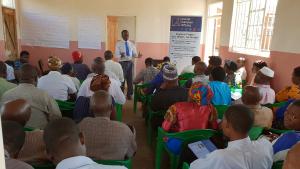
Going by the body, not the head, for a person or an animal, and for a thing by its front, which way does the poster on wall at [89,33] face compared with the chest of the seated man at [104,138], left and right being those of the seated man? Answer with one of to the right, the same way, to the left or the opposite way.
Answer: the opposite way

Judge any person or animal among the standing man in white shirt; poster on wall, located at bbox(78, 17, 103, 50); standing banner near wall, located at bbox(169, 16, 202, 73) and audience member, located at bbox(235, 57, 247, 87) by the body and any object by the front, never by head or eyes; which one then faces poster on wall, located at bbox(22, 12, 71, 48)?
the audience member

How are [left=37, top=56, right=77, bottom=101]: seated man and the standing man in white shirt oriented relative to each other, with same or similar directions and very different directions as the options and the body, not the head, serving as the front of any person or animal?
very different directions

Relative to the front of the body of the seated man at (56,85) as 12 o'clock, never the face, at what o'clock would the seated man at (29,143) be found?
the seated man at (29,143) is roughly at 6 o'clock from the seated man at (56,85).

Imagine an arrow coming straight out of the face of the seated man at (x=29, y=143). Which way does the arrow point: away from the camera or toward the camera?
away from the camera

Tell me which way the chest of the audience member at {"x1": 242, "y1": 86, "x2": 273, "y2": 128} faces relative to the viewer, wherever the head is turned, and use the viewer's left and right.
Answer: facing away from the viewer and to the left of the viewer

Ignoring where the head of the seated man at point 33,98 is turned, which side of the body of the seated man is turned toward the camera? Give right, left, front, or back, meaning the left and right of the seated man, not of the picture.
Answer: back

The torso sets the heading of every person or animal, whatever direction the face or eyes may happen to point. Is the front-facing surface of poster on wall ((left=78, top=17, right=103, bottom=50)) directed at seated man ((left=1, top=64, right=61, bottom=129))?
yes

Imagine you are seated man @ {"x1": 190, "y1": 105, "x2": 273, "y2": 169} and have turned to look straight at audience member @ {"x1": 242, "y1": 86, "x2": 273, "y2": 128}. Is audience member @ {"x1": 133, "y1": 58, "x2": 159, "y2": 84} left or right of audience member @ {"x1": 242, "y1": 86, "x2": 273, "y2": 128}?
left

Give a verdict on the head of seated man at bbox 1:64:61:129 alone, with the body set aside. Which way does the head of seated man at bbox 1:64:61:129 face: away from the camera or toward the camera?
away from the camera

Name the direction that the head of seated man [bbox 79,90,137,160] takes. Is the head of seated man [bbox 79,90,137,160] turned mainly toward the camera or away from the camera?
away from the camera
